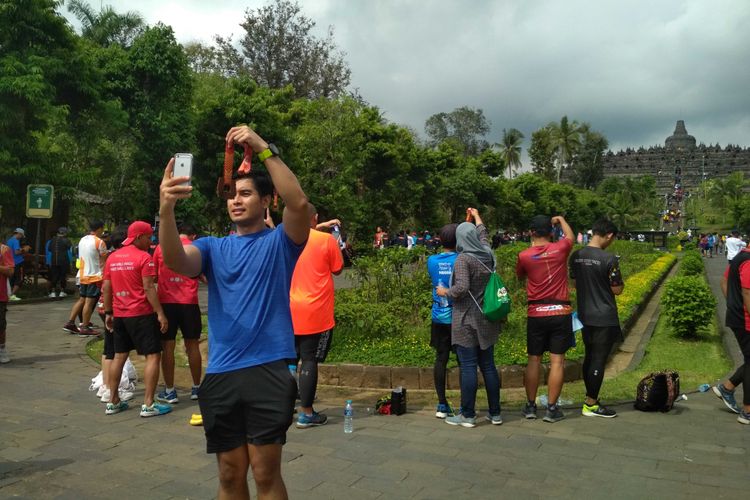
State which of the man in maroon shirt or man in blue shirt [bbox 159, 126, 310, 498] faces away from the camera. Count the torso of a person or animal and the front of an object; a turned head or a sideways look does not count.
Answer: the man in maroon shirt

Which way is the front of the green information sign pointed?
toward the camera

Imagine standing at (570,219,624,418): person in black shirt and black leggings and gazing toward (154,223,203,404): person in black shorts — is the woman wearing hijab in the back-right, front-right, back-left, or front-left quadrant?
front-left

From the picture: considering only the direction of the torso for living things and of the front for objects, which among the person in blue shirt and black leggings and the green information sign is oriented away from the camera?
the person in blue shirt and black leggings

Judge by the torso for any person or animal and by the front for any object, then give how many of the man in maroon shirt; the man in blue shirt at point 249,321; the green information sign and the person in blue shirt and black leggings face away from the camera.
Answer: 2

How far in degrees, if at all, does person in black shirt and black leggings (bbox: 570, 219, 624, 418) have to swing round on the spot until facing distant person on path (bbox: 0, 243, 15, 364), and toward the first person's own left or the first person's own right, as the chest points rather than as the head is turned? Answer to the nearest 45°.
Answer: approximately 135° to the first person's own left

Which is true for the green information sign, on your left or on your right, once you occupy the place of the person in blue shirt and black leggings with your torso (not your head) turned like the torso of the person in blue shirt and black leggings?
on your left

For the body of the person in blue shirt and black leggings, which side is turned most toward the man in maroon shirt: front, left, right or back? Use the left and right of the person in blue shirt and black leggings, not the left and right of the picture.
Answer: right

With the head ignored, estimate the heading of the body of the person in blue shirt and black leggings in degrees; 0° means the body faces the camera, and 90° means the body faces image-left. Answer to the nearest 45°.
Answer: approximately 180°

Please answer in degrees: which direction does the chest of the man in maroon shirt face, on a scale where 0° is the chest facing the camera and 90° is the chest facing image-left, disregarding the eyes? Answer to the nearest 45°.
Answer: approximately 180°

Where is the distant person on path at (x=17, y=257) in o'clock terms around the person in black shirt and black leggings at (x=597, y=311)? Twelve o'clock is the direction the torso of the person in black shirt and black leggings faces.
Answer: The distant person on path is roughly at 8 o'clock from the person in black shirt and black leggings.

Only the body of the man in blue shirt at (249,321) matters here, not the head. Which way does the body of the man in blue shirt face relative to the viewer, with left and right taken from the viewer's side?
facing the viewer and to the left of the viewer
